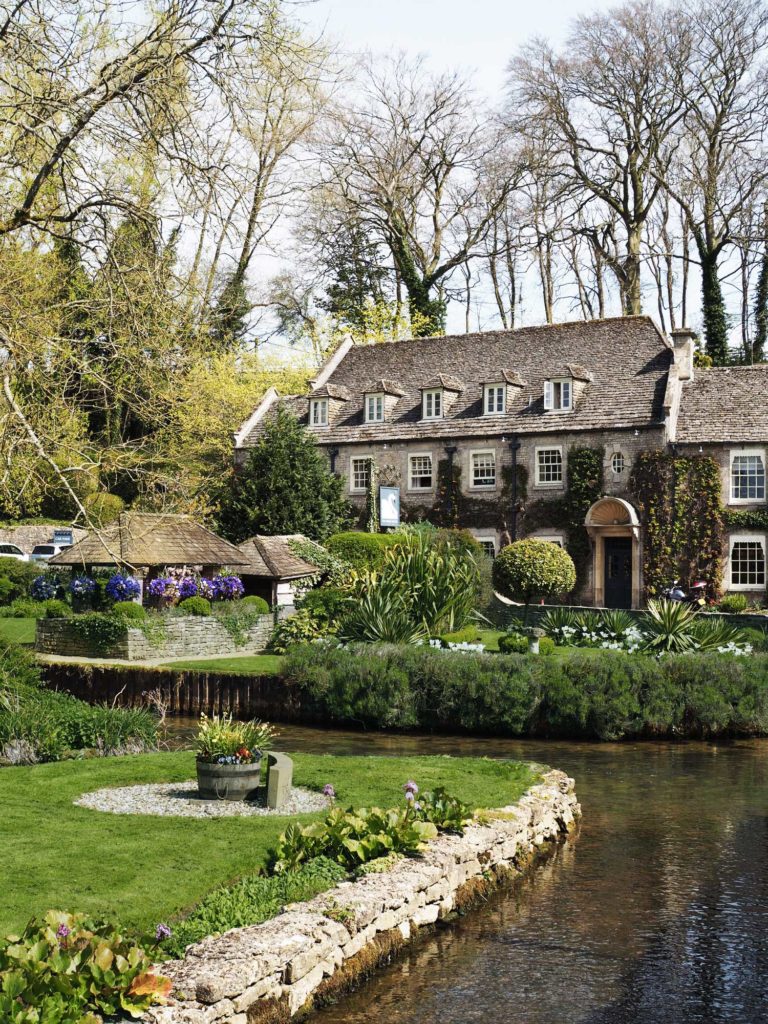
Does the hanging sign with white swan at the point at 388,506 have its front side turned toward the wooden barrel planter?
yes

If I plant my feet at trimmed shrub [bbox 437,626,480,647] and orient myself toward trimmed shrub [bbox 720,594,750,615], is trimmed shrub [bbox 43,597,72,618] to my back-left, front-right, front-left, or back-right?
back-left

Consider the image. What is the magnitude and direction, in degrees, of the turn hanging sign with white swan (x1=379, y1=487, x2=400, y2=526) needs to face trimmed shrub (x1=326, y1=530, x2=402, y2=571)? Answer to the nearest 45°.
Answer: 0° — it already faces it

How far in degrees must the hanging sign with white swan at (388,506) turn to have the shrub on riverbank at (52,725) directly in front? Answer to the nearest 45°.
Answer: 0° — it already faces it

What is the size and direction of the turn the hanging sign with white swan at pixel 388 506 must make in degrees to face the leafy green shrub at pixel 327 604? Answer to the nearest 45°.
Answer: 0° — it already faces it

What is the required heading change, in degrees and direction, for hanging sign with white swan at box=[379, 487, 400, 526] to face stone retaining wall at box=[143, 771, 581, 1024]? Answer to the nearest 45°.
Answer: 0° — it already faces it

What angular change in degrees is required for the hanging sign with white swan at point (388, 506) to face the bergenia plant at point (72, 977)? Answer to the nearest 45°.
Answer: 0° — it already faces it

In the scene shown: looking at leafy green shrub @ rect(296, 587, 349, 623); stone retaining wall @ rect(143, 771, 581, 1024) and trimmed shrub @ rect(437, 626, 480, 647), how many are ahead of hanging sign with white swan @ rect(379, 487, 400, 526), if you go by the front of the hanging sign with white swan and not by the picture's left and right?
3

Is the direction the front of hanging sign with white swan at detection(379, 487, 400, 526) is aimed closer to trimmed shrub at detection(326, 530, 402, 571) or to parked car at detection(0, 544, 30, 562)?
the trimmed shrub

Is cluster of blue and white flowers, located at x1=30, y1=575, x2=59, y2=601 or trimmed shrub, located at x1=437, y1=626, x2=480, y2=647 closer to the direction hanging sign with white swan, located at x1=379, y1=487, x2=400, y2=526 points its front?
the trimmed shrub

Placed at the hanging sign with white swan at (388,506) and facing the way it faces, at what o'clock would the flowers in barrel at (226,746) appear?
The flowers in barrel is roughly at 12 o'clock from the hanging sign with white swan.

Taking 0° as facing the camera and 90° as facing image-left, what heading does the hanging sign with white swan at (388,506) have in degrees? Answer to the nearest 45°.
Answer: approximately 0°
